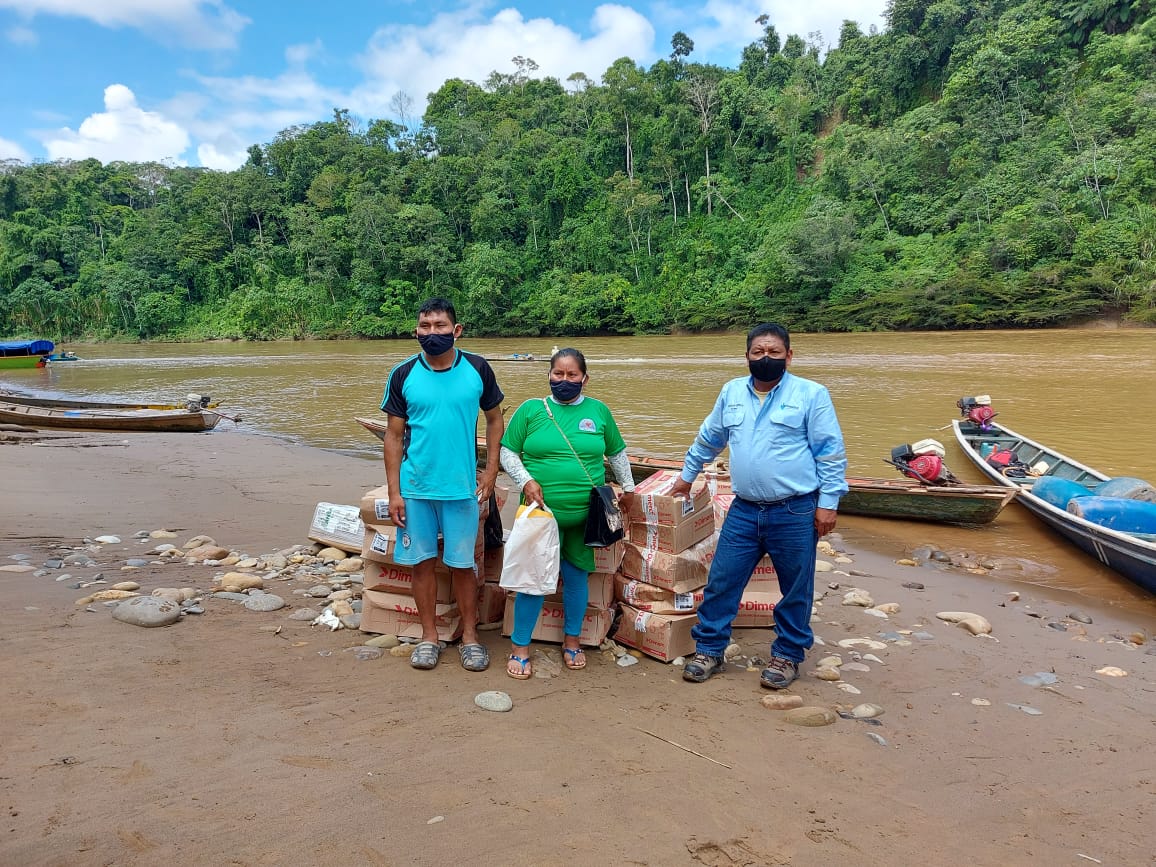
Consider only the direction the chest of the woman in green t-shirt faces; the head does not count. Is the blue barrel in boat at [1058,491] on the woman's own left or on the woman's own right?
on the woman's own left

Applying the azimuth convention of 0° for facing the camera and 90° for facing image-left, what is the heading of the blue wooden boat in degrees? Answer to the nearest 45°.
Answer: approximately 315°

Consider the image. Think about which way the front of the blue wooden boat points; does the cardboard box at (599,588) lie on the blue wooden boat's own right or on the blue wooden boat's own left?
on the blue wooden boat's own right

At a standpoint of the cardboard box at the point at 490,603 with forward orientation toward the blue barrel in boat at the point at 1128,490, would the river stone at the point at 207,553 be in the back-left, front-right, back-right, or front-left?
back-left

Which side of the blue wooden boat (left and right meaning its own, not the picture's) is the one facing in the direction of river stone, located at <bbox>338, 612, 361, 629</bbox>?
right

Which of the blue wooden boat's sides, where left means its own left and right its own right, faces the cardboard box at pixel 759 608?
right

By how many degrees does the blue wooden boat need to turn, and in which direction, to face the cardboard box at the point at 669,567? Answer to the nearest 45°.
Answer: approximately 90° to its right

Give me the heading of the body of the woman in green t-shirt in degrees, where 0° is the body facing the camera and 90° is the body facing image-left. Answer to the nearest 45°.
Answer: approximately 0°
